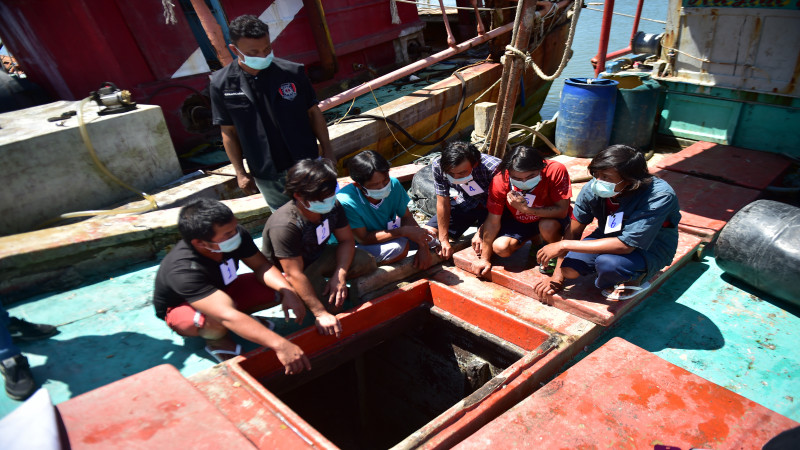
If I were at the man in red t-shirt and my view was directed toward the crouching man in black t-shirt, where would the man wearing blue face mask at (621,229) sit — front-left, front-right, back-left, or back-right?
back-left

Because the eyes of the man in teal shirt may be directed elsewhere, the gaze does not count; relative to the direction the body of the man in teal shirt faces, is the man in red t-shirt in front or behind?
in front

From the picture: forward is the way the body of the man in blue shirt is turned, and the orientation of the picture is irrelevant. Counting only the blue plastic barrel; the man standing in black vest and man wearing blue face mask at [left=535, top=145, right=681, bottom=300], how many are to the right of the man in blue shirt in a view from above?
1

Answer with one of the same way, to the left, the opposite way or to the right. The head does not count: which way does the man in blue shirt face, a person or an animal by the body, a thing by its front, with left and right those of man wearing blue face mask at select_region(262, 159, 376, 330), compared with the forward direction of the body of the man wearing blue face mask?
to the right

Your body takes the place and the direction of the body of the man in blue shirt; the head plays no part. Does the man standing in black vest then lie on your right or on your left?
on your right

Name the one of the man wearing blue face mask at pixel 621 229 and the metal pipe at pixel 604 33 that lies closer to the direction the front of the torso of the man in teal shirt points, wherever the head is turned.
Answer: the man wearing blue face mask

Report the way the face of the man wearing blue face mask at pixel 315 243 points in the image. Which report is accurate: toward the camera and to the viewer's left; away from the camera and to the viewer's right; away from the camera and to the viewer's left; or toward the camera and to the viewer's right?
toward the camera and to the viewer's right

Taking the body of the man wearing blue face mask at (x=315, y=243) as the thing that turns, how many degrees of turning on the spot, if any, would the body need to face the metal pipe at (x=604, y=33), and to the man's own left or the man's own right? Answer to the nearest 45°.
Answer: approximately 90° to the man's own left

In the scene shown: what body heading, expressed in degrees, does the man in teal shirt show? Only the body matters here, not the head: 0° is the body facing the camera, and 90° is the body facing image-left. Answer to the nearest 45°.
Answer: approximately 315°
